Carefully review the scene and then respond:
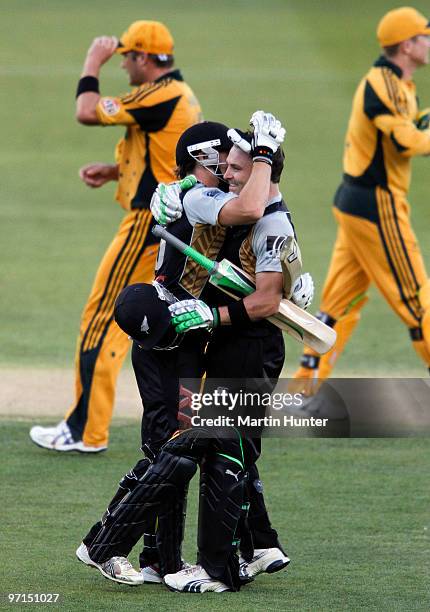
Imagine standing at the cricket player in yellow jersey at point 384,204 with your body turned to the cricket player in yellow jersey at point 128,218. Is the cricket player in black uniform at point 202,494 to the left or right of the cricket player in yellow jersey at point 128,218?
left

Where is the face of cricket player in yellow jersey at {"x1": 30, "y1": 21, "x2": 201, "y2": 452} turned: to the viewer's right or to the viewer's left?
to the viewer's left

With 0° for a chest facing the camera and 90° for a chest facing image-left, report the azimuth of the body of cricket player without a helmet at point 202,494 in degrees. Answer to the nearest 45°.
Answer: approximately 90°

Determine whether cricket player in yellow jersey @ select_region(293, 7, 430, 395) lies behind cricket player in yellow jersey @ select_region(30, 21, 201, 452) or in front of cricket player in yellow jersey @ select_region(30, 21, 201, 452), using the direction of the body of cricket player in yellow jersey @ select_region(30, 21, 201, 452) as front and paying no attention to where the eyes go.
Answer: behind

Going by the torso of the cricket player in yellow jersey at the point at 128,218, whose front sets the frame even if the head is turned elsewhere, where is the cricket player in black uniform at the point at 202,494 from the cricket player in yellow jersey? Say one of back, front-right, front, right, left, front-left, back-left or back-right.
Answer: left
